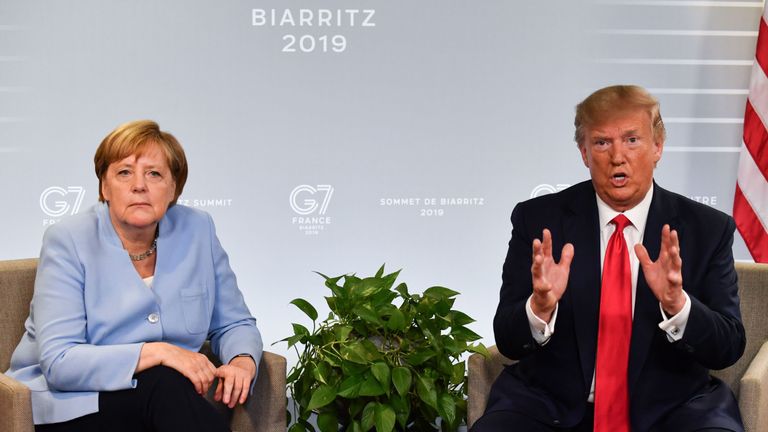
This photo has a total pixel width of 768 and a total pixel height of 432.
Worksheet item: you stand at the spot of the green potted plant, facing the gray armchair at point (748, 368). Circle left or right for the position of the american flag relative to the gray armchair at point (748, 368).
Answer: left

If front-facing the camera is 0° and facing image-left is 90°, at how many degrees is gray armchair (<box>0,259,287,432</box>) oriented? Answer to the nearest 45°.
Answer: approximately 315°
